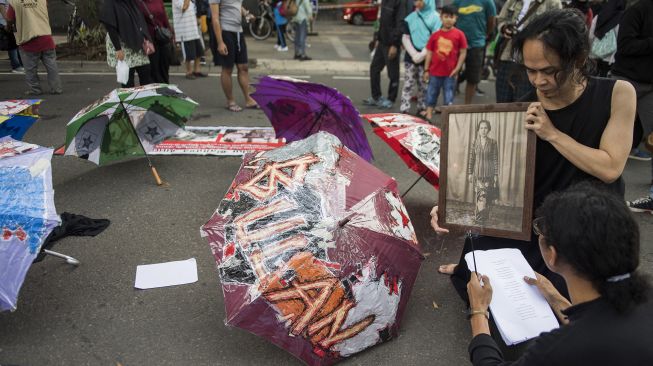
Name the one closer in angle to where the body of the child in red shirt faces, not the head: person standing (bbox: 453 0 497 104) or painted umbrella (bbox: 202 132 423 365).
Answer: the painted umbrella

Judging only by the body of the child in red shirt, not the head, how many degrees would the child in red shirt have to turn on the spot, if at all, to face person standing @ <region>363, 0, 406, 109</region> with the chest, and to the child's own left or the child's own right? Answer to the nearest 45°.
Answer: approximately 135° to the child's own right

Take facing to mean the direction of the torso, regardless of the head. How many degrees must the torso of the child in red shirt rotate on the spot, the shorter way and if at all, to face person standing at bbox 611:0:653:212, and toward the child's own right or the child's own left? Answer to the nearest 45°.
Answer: approximately 45° to the child's own left

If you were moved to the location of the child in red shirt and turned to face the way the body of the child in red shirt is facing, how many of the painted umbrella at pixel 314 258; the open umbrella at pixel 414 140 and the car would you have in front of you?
2

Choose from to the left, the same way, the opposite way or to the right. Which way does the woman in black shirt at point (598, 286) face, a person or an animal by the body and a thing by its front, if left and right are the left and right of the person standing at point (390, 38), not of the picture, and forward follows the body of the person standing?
to the right

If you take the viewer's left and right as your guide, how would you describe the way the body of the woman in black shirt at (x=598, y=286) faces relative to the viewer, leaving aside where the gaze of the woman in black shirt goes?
facing away from the viewer and to the left of the viewer

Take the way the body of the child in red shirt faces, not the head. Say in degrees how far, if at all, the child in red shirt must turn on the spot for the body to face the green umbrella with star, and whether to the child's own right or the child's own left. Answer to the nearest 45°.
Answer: approximately 45° to the child's own right

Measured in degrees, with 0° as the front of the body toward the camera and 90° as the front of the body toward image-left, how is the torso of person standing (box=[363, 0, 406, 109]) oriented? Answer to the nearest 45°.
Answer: approximately 45°

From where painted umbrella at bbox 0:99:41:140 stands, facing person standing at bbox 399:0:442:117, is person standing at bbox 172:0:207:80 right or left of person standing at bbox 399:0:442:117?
left

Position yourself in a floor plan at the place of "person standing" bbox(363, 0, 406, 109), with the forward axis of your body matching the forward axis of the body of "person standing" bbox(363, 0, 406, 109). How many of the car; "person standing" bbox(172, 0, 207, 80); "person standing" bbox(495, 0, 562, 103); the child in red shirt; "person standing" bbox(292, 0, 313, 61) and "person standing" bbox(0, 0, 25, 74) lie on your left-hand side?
2

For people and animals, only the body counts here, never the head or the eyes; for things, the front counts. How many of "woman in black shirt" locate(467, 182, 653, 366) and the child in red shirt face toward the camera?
1

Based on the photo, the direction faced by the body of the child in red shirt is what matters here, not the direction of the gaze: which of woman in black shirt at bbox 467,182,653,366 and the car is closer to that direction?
the woman in black shirt

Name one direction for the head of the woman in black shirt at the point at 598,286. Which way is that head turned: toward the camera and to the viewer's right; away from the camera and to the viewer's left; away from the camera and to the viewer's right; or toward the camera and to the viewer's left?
away from the camera and to the viewer's left

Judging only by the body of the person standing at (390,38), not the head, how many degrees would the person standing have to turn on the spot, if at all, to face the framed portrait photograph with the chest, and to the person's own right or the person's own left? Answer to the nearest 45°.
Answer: approximately 45° to the person's own left

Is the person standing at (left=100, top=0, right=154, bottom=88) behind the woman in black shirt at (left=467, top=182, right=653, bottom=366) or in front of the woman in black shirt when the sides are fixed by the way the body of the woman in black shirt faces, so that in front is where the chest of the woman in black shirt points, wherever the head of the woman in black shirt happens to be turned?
in front
